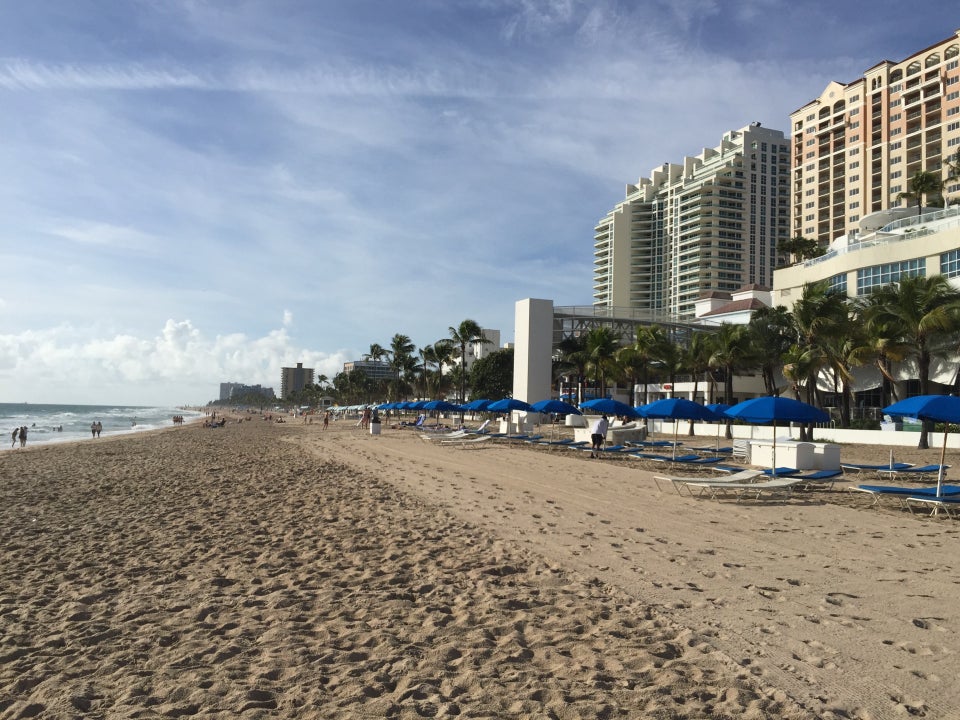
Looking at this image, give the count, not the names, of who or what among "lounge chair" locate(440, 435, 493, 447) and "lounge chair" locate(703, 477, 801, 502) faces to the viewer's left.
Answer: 2

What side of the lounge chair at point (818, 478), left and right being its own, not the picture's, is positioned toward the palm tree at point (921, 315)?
right

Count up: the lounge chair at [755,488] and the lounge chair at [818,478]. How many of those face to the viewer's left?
2

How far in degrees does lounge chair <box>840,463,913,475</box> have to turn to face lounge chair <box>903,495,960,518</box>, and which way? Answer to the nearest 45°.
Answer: approximately 90° to its left

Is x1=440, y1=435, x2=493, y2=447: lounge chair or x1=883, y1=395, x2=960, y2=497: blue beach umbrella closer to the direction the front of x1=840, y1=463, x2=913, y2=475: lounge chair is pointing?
the lounge chair

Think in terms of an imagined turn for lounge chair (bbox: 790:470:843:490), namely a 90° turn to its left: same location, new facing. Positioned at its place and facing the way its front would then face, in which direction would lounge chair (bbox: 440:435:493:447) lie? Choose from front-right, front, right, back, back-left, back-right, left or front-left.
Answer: back-right

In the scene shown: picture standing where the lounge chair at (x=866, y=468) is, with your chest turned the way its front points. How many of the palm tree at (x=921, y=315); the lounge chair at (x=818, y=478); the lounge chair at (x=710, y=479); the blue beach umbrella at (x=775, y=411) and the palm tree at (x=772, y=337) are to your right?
2

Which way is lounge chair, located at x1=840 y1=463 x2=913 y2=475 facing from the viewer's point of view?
to the viewer's left

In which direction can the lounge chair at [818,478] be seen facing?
to the viewer's left

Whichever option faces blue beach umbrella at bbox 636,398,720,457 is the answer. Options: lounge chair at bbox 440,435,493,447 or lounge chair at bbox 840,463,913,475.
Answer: lounge chair at bbox 840,463,913,475

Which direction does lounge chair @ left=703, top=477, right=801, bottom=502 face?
to the viewer's left

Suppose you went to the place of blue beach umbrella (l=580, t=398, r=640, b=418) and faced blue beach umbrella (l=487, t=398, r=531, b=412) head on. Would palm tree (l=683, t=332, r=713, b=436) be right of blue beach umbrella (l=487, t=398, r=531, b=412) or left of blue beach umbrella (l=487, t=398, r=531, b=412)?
right

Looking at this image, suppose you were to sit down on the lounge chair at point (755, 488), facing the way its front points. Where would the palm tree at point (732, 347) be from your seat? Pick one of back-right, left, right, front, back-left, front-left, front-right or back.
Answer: right

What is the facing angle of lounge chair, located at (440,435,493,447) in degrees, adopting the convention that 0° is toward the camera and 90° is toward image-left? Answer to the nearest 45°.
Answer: approximately 90°
